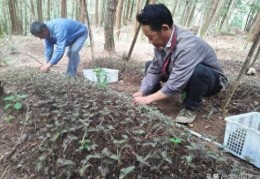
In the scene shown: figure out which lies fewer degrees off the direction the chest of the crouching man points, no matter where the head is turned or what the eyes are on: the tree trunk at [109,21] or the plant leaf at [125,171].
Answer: the plant leaf

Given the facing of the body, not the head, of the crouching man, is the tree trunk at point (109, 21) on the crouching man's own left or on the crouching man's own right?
on the crouching man's own right

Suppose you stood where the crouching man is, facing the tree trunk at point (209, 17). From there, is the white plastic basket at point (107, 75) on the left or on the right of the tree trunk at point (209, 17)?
left

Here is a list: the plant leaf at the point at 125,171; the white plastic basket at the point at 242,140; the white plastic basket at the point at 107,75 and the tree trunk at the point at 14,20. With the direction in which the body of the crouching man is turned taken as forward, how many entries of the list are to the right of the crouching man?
2

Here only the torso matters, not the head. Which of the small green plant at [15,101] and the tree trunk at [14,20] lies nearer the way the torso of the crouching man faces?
the small green plant

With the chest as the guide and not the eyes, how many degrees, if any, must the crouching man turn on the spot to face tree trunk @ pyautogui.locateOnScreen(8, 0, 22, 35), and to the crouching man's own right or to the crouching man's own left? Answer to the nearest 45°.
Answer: approximately 90° to the crouching man's own right

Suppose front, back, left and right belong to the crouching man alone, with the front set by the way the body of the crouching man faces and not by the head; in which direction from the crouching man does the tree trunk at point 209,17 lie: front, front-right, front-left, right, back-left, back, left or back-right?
back-right

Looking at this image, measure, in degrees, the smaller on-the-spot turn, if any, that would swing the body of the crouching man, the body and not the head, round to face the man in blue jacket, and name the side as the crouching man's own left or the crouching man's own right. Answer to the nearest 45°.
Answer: approximately 90° to the crouching man's own right

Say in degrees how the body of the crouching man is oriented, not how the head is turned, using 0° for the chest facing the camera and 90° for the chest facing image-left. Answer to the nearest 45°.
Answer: approximately 45°

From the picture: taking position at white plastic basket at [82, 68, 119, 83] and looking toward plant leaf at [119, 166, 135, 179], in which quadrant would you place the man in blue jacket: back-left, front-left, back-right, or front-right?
back-right

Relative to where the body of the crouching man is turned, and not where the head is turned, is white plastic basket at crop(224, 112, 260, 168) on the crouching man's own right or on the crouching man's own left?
on the crouching man's own left

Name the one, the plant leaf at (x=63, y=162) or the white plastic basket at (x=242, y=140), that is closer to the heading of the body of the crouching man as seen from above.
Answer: the plant leaf
